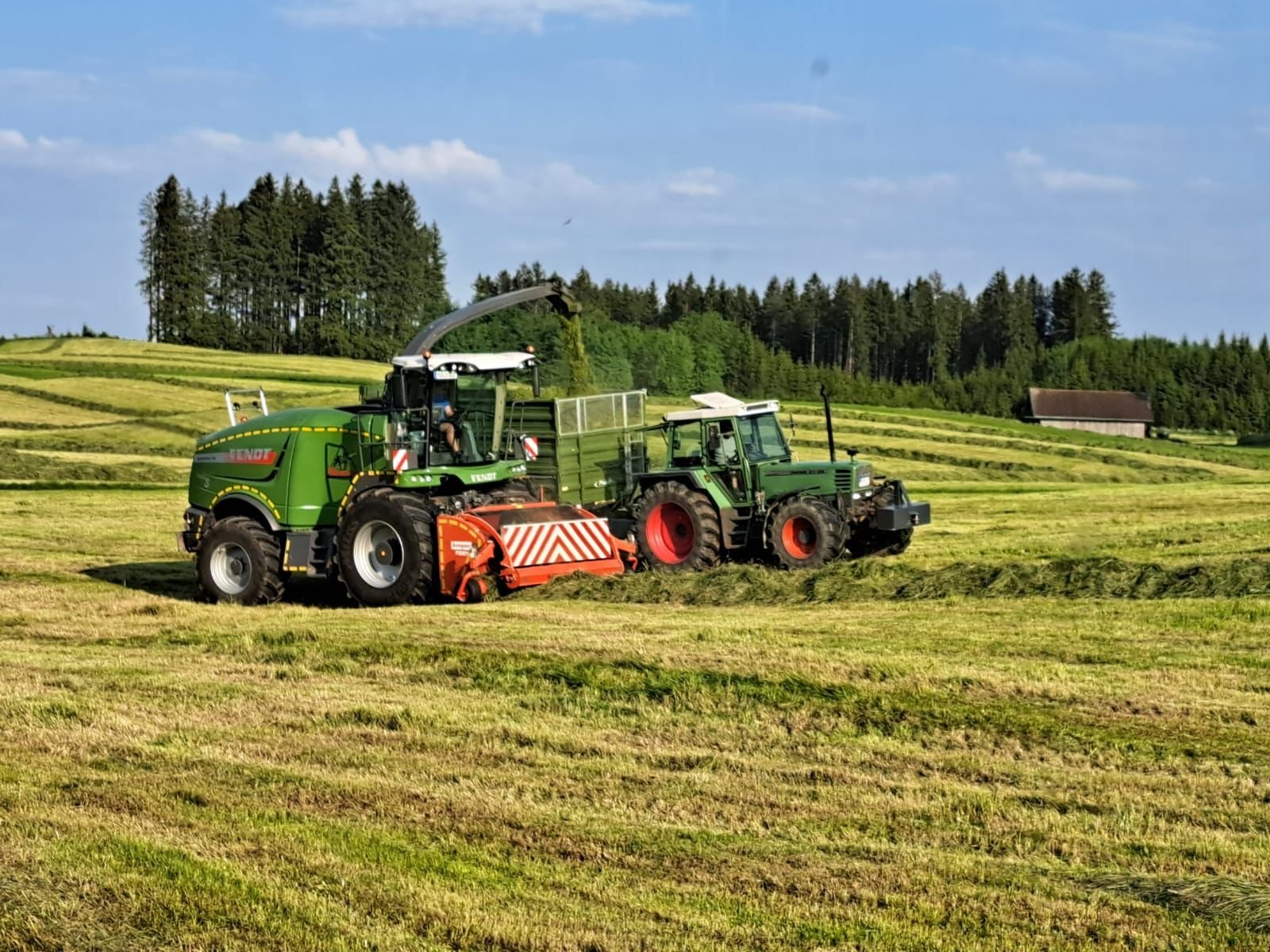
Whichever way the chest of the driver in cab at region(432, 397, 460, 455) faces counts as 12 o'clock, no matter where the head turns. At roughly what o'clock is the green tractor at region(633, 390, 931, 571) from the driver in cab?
The green tractor is roughly at 10 o'clock from the driver in cab.

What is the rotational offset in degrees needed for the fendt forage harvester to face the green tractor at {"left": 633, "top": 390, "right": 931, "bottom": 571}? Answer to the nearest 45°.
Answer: approximately 45° to its left

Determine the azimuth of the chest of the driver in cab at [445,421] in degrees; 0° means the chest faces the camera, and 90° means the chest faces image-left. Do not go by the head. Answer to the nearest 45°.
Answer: approximately 315°

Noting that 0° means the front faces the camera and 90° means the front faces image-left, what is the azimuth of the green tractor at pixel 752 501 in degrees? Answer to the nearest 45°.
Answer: approximately 315°
